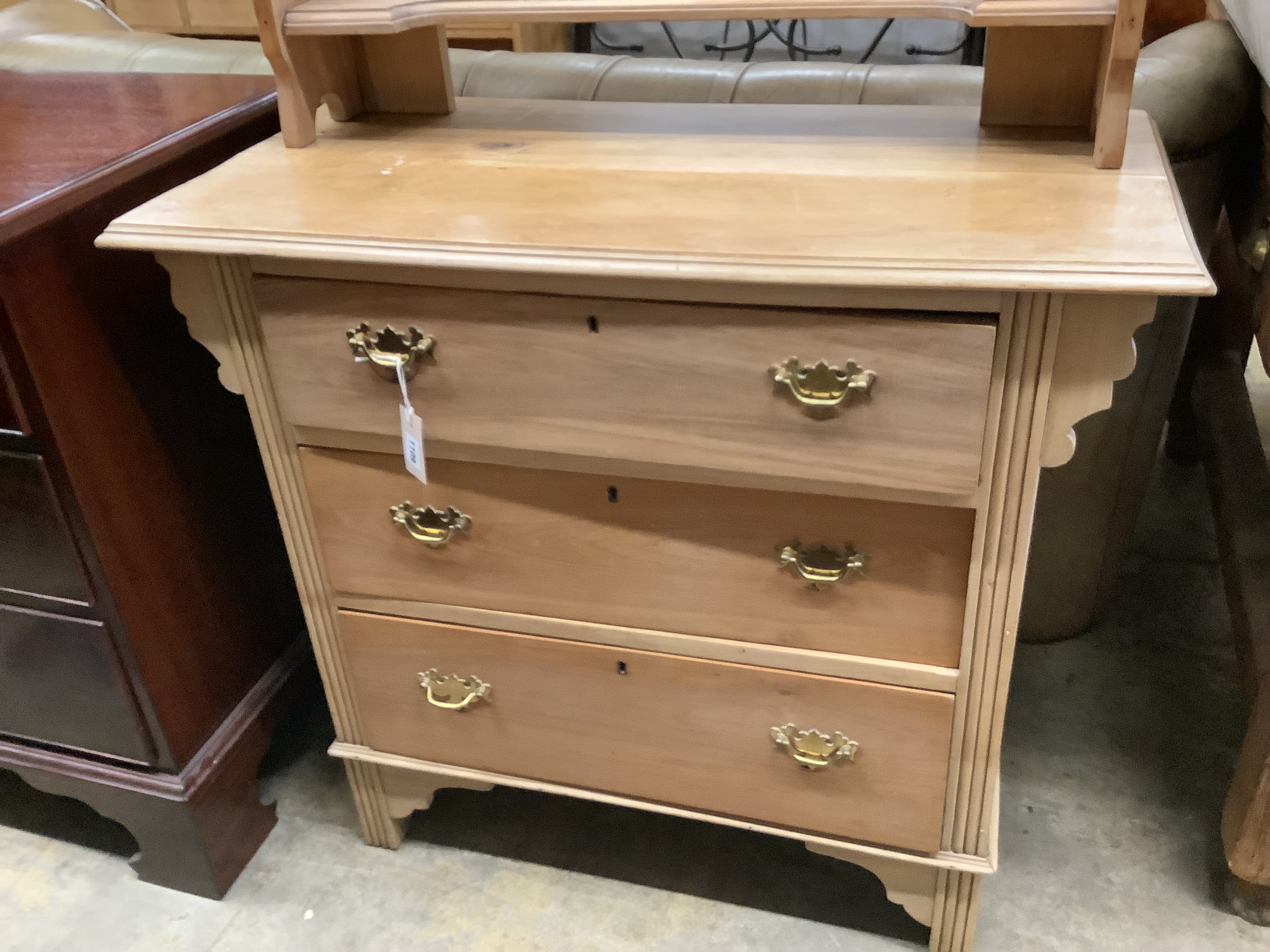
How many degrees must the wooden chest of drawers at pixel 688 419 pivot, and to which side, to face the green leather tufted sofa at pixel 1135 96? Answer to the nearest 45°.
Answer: approximately 135° to its left

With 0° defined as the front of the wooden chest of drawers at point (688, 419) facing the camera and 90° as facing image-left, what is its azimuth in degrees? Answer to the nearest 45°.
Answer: approximately 0°
